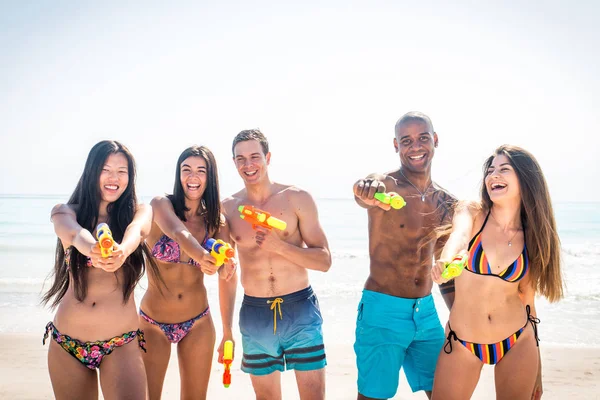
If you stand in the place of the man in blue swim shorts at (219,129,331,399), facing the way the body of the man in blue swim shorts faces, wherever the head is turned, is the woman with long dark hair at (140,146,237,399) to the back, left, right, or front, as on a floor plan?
right

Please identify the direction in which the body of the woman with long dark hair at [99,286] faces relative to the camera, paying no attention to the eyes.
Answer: toward the camera

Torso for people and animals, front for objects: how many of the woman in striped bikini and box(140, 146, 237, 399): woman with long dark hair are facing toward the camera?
2

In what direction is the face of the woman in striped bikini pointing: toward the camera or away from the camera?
toward the camera

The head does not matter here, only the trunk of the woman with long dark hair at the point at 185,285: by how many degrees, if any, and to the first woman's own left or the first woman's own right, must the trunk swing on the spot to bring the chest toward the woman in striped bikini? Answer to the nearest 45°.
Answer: approximately 45° to the first woman's own left

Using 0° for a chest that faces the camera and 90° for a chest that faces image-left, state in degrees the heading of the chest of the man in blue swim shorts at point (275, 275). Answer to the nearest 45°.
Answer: approximately 0°

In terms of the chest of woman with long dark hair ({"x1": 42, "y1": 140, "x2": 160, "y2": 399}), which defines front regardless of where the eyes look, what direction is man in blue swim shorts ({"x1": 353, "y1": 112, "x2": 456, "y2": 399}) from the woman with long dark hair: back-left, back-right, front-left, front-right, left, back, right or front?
left

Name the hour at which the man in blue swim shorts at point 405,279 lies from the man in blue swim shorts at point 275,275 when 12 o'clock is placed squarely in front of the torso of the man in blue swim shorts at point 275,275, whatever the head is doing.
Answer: the man in blue swim shorts at point 405,279 is roughly at 9 o'clock from the man in blue swim shorts at point 275,275.

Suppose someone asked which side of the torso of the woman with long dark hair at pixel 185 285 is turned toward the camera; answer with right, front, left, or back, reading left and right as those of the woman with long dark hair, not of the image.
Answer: front

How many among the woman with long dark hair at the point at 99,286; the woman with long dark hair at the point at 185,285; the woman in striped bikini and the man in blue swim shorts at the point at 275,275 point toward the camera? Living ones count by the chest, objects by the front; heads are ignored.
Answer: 4
